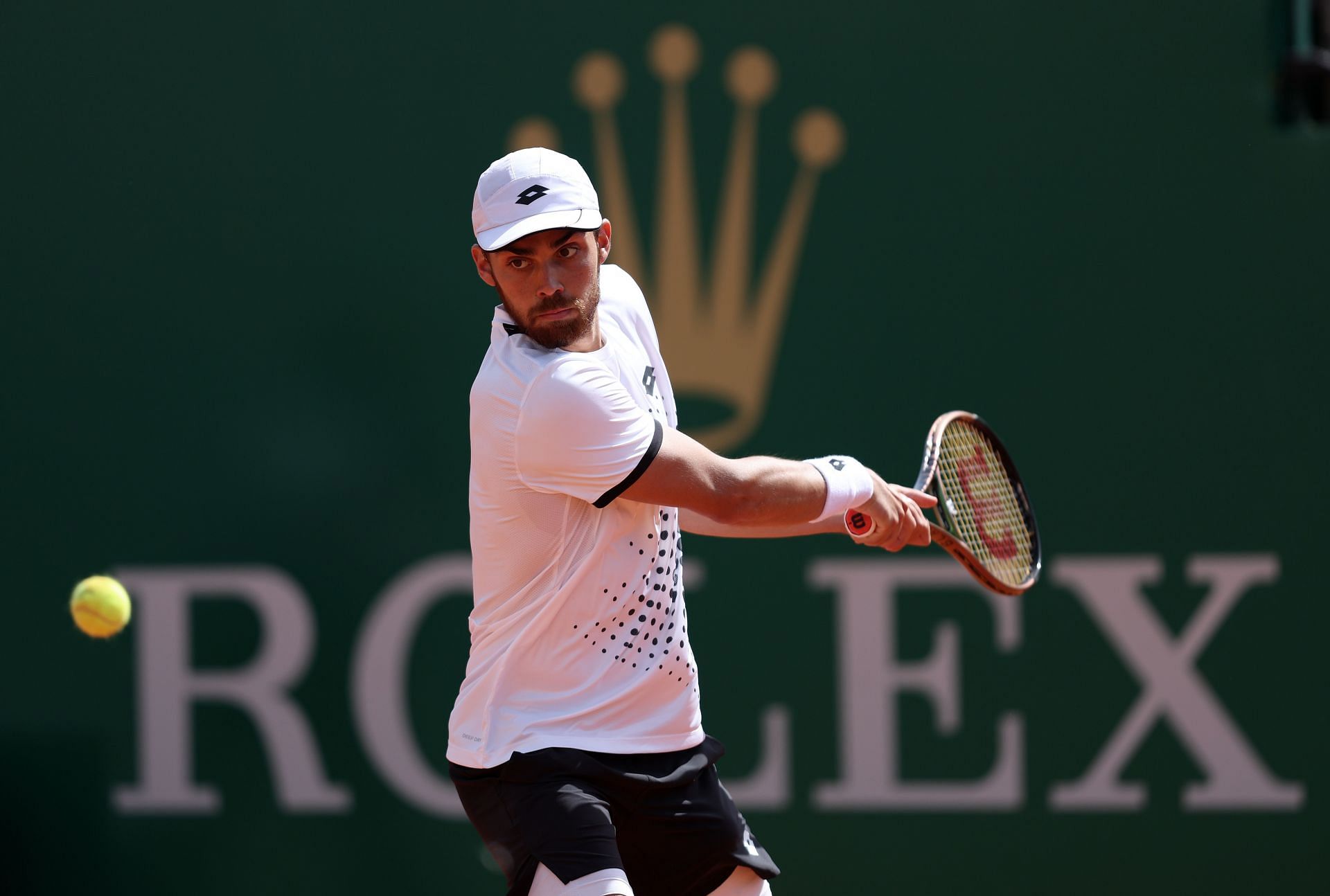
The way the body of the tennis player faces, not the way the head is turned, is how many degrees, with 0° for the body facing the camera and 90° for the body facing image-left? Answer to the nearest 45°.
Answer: approximately 315°
